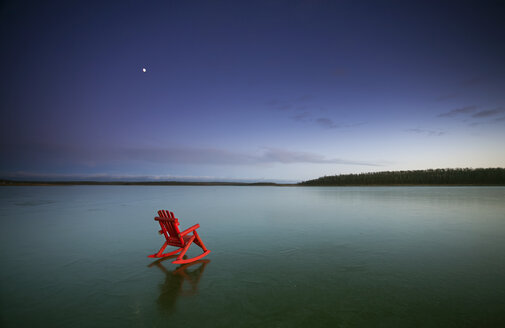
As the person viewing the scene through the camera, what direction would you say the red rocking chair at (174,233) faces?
facing away from the viewer and to the right of the viewer
